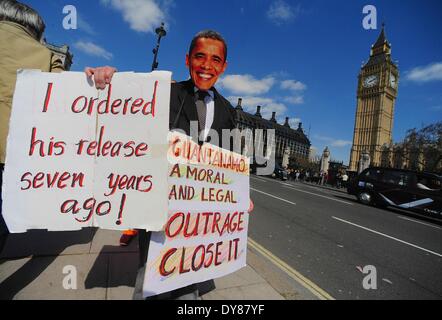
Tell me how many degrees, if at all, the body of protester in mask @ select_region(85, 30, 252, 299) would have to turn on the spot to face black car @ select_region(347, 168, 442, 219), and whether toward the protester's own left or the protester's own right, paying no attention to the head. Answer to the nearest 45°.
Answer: approximately 135° to the protester's own left

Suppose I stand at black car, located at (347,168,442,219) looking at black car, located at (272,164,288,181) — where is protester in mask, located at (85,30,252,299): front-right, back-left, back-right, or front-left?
back-left

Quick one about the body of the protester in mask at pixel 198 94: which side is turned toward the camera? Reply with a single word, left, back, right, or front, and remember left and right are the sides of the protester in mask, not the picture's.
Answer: front

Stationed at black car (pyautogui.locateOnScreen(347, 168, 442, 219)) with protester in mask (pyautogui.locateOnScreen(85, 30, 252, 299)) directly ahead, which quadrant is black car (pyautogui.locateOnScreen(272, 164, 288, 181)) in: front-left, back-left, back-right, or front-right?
back-right

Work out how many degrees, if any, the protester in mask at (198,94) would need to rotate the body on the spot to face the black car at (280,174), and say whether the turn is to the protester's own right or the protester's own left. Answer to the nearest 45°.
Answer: approximately 135° to the protester's own left
